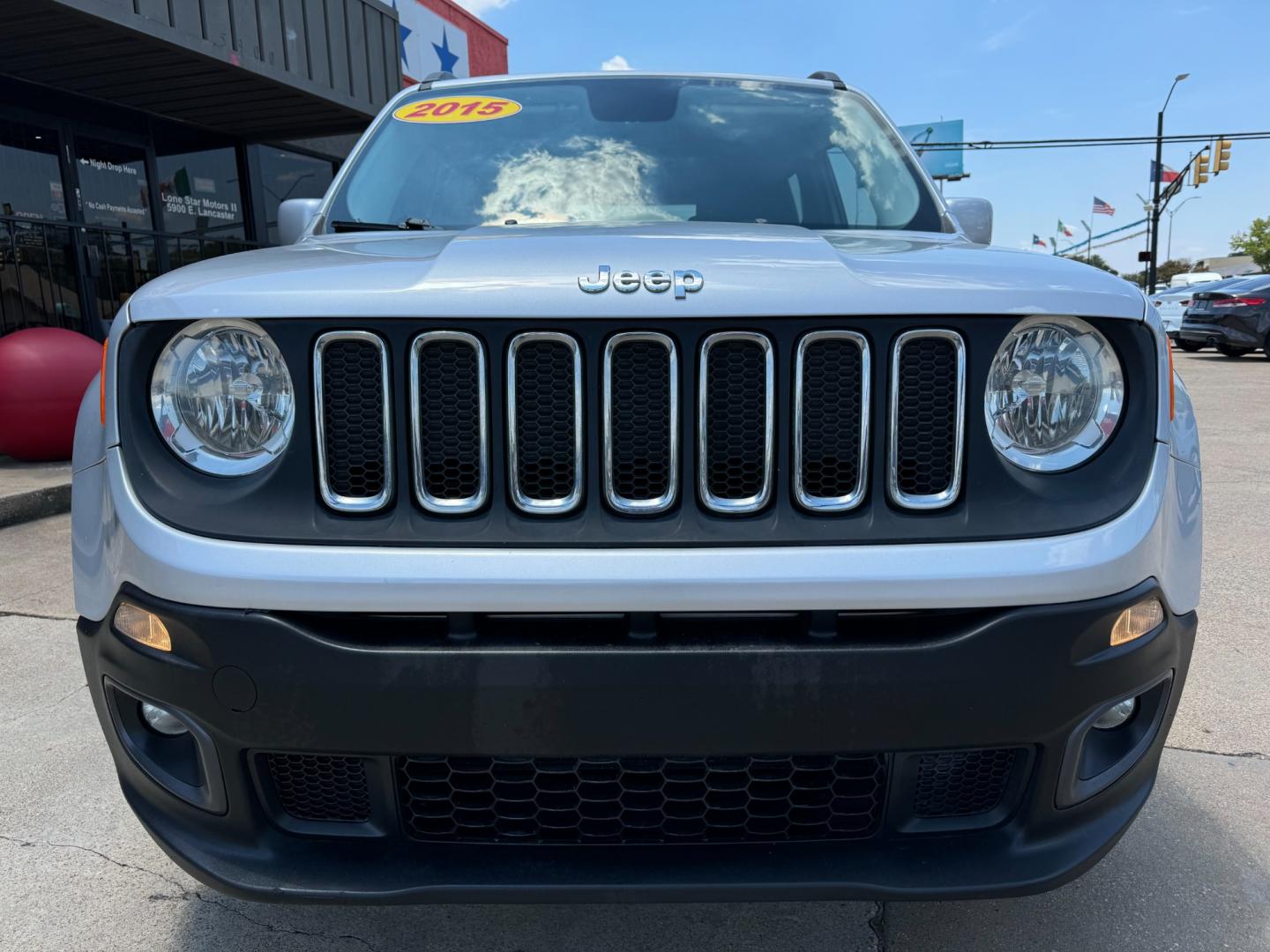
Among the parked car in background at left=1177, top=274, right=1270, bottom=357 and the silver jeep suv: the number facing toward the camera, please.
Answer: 1

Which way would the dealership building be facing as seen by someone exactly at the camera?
facing the viewer and to the right of the viewer

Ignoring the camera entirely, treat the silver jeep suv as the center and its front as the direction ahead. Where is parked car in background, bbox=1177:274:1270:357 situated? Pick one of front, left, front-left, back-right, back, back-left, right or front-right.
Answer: back-left

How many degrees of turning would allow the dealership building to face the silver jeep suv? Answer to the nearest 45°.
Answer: approximately 45° to its right

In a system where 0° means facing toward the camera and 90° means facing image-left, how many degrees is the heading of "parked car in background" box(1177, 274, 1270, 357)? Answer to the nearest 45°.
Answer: approximately 225°

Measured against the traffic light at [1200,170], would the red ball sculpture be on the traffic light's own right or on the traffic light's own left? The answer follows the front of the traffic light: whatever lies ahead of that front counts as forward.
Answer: on the traffic light's own right

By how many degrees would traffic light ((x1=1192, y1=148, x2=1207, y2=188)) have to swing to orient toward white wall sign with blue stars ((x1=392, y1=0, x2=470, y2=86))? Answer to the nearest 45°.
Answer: approximately 90° to its right

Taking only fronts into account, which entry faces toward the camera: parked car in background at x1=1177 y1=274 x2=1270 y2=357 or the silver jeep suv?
the silver jeep suv

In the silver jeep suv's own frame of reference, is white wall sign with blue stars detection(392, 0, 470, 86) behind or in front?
behind

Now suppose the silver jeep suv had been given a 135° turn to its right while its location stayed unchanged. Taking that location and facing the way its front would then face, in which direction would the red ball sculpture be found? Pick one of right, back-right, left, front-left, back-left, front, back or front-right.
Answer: front

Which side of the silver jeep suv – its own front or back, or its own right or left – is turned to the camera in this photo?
front

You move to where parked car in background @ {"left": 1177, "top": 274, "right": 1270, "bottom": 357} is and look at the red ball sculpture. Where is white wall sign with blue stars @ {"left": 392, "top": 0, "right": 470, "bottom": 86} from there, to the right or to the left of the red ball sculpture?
right

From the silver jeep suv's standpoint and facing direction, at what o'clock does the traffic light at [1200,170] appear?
The traffic light is roughly at 7 o'clock from the silver jeep suv.

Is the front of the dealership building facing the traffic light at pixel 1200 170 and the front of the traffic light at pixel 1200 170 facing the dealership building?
no
